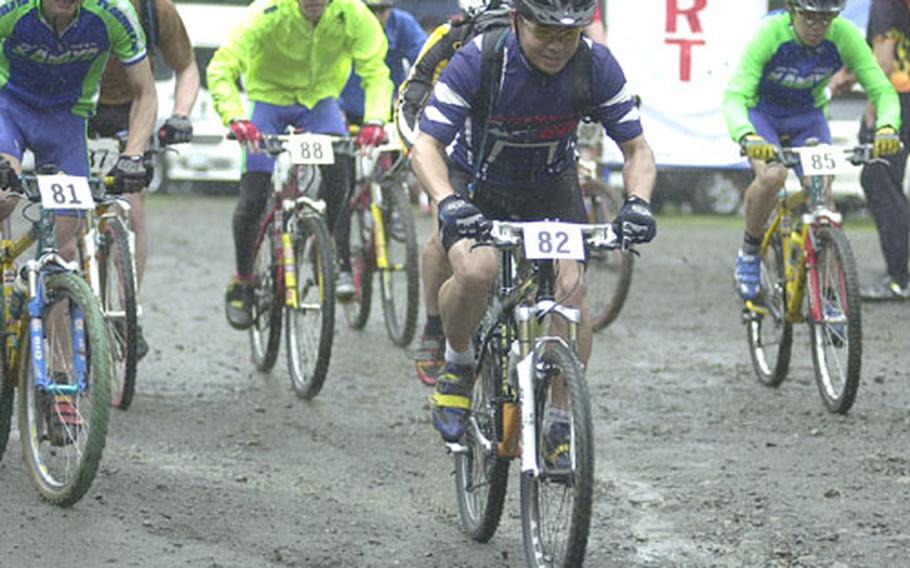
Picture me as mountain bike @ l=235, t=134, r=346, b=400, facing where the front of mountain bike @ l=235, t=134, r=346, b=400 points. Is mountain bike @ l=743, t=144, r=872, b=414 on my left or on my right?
on my left

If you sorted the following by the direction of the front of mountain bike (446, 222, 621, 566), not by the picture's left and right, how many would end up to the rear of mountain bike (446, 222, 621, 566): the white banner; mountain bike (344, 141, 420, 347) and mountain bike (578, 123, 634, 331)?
3

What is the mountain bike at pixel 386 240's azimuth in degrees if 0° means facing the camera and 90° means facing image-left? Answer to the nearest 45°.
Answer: approximately 0°

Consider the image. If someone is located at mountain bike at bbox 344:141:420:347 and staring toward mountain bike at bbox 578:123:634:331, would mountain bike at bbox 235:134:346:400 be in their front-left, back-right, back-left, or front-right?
back-right
